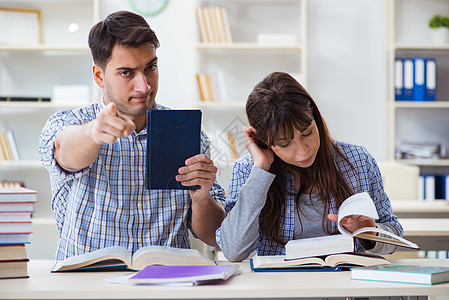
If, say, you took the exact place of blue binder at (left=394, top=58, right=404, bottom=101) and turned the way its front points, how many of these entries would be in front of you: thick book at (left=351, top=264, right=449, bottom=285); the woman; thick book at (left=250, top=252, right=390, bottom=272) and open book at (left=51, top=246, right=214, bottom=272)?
4

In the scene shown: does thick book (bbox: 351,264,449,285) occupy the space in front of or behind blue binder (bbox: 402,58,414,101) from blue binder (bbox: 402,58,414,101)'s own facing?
in front

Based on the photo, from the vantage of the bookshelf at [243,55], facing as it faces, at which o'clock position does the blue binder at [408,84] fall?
The blue binder is roughly at 9 o'clock from the bookshelf.

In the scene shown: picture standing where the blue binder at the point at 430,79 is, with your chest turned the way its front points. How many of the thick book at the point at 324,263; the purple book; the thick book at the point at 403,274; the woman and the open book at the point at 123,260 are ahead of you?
5

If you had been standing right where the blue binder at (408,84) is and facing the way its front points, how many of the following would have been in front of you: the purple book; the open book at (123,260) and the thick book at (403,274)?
3

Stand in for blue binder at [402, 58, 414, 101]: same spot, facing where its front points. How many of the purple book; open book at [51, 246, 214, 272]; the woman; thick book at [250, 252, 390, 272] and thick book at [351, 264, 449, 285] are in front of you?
5

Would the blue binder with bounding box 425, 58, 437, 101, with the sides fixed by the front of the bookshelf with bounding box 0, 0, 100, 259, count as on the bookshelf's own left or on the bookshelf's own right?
on the bookshelf's own left

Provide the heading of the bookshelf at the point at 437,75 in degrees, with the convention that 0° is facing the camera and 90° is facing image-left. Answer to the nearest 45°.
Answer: approximately 0°
